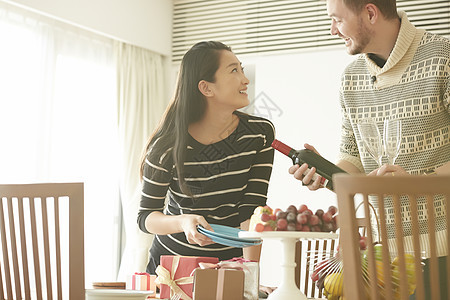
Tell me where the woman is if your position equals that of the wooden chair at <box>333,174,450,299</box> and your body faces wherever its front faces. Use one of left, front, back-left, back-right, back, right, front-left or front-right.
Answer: front-left

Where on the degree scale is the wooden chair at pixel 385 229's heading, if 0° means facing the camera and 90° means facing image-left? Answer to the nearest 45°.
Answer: approximately 180°

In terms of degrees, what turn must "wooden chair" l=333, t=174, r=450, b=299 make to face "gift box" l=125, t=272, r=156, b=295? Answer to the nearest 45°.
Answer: approximately 45° to its left

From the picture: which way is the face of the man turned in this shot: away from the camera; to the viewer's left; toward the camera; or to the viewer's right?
to the viewer's left

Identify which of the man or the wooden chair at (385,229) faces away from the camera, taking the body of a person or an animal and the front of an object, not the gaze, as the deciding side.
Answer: the wooden chair

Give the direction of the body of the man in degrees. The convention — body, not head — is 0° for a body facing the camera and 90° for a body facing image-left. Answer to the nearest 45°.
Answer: approximately 45°

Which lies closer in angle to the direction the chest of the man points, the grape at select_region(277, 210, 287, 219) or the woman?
the grape
